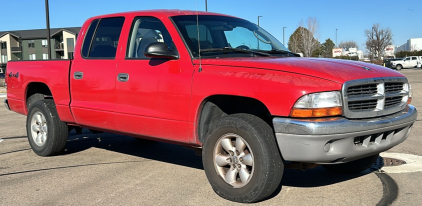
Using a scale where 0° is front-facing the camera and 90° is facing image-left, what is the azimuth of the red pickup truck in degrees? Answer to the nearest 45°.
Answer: approximately 315°
